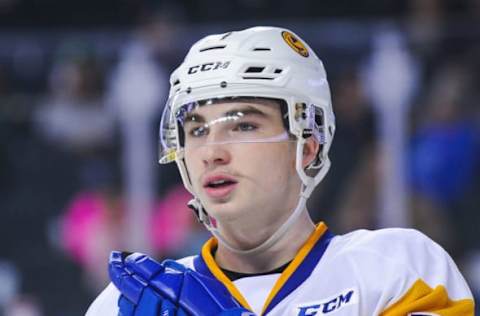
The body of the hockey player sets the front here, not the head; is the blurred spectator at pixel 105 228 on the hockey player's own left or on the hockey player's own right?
on the hockey player's own right

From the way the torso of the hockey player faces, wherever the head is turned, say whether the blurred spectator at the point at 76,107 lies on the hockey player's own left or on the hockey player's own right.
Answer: on the hockey player's own right

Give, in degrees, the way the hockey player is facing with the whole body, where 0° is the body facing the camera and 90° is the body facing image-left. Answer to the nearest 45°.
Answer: approximately 45°
